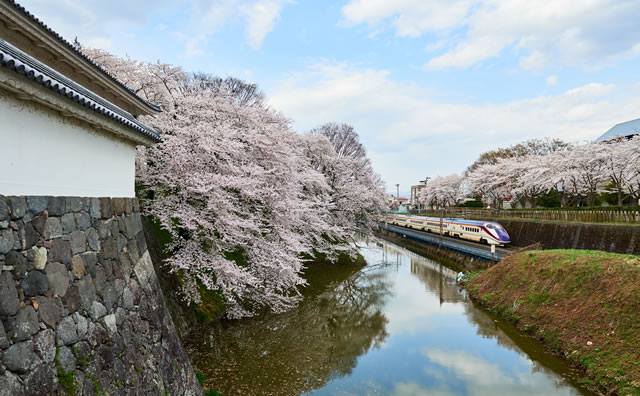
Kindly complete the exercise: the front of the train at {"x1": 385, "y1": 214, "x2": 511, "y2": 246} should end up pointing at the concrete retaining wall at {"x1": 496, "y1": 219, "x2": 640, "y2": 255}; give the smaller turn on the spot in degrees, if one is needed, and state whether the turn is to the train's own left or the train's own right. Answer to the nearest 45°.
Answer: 0° — it already faces it

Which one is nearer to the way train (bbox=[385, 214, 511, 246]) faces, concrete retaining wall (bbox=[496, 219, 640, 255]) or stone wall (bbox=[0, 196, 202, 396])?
the concrete retaining wall

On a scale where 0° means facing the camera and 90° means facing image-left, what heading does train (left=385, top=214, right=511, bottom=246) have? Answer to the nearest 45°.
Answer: approximately 315°

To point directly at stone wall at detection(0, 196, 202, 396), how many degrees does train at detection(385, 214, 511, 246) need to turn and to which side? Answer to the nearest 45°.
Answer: approximately 45° to its right

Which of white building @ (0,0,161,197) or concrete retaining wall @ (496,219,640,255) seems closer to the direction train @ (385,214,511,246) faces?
the concrete retaining wall

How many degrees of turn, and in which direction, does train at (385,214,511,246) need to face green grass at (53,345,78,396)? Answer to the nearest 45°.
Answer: approximately 45° to its right
